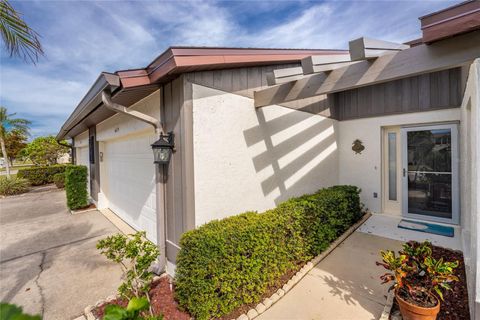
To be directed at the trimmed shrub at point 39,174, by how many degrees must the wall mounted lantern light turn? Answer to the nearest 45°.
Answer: approximately 90° to its right

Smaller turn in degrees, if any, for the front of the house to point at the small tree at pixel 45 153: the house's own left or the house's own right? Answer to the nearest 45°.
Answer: approximately 90° to the house's own right

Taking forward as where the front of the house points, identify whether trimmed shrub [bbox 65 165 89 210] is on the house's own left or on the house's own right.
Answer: on the house's own right

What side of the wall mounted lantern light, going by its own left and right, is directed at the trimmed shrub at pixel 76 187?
right

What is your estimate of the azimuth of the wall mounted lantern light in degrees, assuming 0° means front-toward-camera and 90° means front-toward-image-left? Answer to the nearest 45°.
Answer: approximately 45°

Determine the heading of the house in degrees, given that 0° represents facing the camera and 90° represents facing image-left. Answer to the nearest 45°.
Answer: approximately 45°
